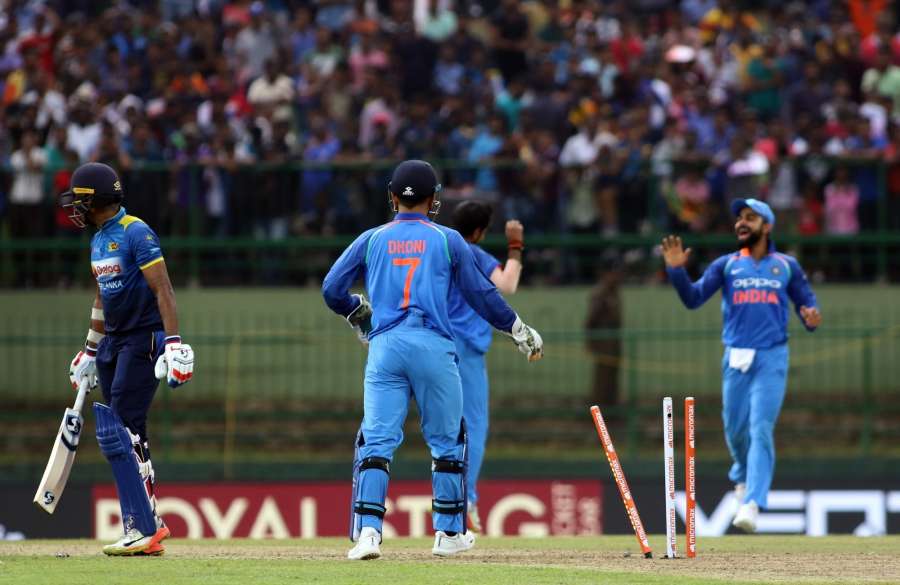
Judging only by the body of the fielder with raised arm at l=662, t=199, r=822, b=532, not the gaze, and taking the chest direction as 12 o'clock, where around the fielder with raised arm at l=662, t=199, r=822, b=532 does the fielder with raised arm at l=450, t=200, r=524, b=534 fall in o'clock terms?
the fielder with raised arm at l=450, t=200, r=524, b=534 is roughly at 2 o'clock from the fielder with raised arm at l=662, t=199, r=822, b=532.

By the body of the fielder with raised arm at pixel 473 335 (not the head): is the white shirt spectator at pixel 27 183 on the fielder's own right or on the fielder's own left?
on the fielder's own left

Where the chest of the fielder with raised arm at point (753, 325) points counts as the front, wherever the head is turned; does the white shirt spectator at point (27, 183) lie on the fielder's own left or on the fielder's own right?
on the fielder's own right

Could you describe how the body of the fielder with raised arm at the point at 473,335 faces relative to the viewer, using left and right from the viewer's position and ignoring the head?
facing away from the viewer and to the right of the viewer

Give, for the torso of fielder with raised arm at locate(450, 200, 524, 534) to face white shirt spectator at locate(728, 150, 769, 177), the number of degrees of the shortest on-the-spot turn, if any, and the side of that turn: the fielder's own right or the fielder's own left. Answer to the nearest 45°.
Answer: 0° — they already face them

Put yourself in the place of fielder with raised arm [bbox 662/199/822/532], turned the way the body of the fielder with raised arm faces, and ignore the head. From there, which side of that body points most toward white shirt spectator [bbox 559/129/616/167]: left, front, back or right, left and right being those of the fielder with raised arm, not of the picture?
back

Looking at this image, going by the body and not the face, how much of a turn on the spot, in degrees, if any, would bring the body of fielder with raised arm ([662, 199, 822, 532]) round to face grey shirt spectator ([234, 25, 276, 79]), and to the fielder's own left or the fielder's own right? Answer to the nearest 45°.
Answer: approximately 135° to the fielder's own right

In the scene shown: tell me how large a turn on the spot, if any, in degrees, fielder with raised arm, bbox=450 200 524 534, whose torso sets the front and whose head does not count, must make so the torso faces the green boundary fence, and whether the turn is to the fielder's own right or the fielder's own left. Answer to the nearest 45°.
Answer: approximately 45° to the fielder's own left

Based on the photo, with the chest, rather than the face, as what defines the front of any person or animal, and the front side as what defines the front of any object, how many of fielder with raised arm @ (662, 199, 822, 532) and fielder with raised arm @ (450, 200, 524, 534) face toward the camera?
1

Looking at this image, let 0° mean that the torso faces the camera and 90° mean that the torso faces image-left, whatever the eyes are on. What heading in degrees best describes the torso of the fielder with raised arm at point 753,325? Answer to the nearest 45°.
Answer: approximately 0°

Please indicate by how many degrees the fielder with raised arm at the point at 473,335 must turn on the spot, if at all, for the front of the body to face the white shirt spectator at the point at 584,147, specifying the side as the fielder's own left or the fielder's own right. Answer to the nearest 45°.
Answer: approximately 45° to the fielder's own left

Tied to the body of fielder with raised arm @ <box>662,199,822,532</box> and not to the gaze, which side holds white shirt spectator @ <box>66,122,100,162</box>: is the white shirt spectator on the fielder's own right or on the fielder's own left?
on the fielder's own right

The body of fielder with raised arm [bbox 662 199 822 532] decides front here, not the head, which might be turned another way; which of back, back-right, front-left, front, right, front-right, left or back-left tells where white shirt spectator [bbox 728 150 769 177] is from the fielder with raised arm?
back
